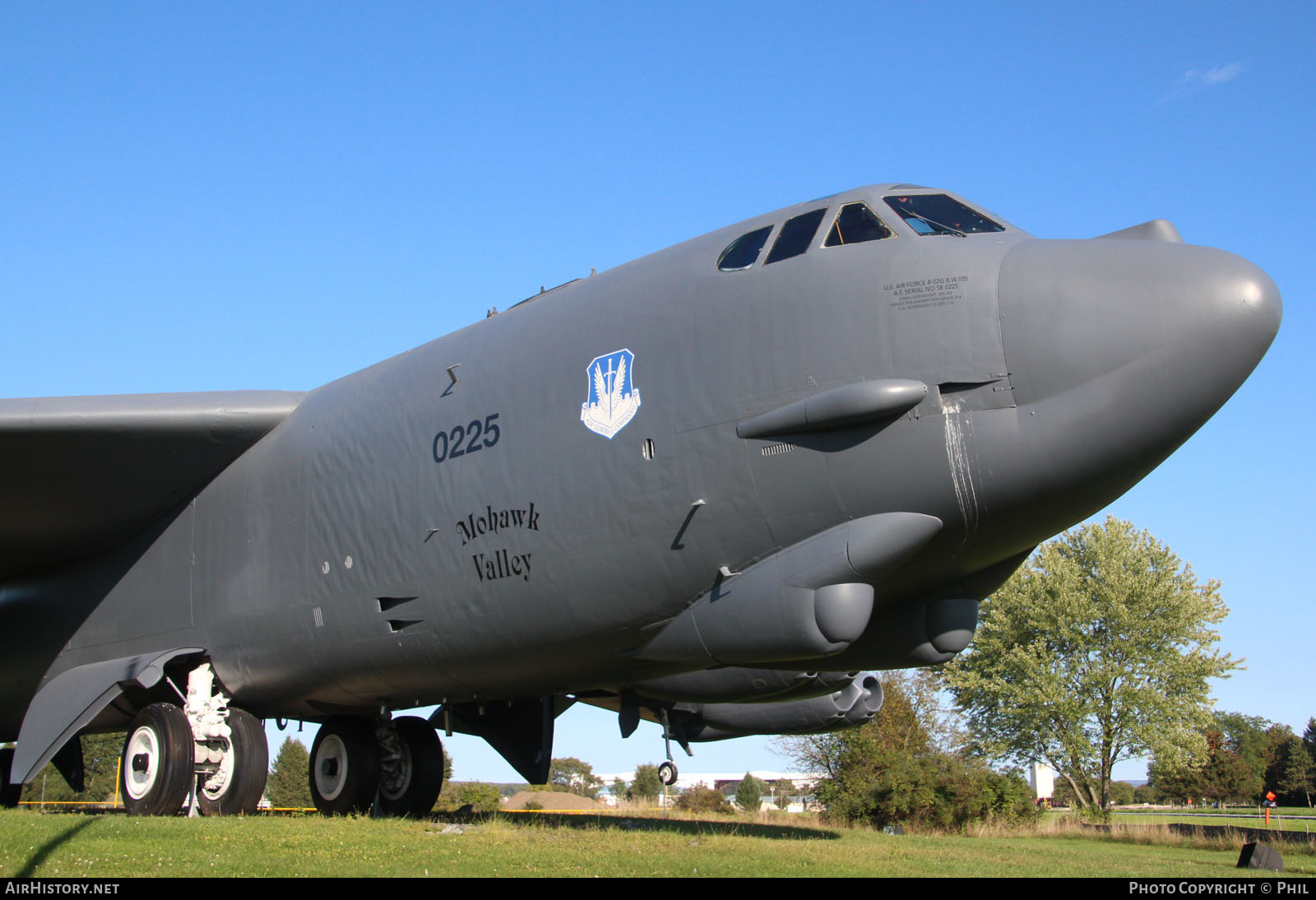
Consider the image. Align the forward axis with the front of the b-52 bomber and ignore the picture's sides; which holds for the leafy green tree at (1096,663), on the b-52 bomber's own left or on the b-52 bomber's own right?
on the b-52 bomber's own left

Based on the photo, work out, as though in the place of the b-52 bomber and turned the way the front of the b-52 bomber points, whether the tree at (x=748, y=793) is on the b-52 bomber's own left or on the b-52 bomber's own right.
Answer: on the b-52 bomber's own left

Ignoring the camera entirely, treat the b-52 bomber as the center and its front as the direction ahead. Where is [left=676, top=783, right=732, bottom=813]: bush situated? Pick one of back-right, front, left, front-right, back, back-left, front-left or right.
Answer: back-left

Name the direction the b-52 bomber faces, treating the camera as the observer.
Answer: facing the viewer and to the right of the viewer

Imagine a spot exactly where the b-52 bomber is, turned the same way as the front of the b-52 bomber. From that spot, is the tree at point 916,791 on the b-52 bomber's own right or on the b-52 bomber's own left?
on the b-52 bomber's own left
